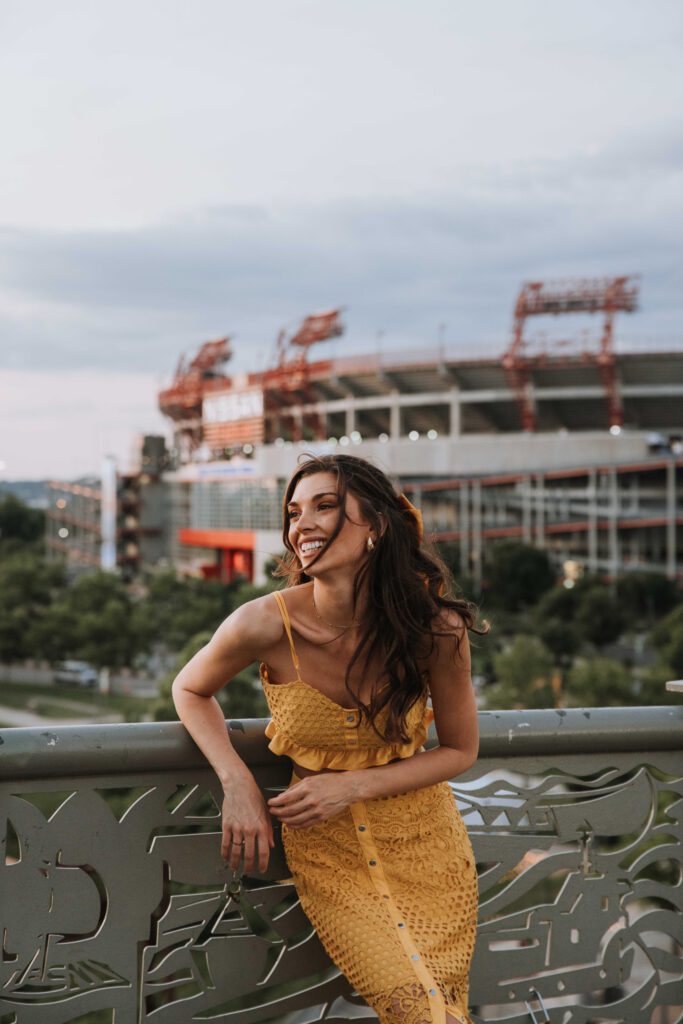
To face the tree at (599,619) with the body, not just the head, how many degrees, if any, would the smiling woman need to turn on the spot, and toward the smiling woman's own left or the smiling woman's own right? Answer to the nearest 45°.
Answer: approximately 180°

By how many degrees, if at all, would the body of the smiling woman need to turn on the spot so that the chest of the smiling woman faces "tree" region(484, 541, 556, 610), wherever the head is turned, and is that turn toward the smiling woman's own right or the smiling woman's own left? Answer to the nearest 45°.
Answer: approximately 180°

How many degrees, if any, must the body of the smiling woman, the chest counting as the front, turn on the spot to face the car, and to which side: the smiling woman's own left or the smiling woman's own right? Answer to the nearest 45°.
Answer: approximately 180°

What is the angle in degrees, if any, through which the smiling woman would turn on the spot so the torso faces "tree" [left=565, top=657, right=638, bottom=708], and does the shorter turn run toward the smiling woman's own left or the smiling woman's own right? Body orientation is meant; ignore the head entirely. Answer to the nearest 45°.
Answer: approximately 180°

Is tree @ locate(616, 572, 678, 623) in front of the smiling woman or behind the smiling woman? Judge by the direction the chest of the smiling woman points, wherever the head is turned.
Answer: behind

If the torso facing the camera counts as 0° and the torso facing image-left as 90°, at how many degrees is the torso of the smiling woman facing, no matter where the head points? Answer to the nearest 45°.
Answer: approximately 0°

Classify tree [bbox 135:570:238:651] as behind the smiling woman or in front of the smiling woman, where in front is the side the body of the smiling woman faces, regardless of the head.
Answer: behind

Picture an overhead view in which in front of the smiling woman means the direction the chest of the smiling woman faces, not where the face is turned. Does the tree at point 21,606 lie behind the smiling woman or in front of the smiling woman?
behind

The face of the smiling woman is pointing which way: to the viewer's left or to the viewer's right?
to the viewer's left

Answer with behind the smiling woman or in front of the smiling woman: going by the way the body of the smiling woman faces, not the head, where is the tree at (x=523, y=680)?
behind
